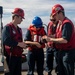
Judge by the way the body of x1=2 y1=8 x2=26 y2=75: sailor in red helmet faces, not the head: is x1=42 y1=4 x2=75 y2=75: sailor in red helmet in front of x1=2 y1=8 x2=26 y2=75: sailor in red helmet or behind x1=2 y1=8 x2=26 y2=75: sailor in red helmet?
in front

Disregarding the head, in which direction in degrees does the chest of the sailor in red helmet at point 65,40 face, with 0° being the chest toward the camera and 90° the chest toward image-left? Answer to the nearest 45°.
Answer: approximately 90°

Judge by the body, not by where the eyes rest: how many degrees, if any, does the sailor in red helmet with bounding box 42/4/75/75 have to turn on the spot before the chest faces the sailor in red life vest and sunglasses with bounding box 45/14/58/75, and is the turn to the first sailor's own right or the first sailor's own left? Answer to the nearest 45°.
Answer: approximately 90° to the first sailor's own right

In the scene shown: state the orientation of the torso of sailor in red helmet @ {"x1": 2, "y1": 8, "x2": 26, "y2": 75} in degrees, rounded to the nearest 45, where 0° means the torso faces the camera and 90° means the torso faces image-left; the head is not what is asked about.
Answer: approximately 315°

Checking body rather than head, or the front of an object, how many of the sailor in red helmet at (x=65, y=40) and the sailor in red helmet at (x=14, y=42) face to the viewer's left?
1

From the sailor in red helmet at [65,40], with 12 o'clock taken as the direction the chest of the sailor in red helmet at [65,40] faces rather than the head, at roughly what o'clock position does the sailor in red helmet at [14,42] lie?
the sailor in red helmet at [14,42] is roughly at 12 o'clock from the sailor in red helmet at [65,40].

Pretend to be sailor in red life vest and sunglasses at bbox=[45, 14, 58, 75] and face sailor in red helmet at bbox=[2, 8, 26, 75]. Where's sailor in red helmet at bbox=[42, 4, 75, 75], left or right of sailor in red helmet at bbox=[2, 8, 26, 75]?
left
